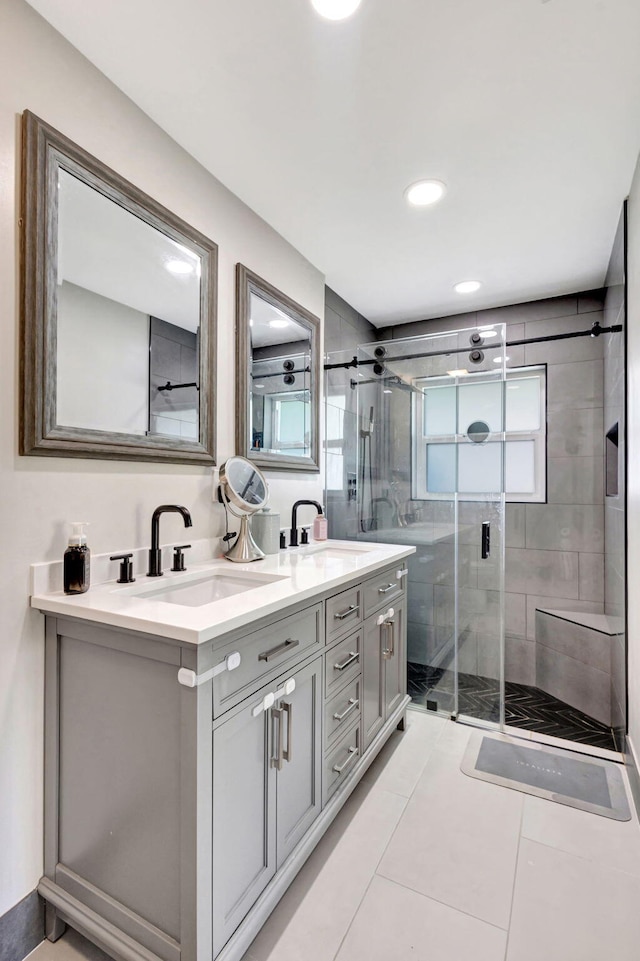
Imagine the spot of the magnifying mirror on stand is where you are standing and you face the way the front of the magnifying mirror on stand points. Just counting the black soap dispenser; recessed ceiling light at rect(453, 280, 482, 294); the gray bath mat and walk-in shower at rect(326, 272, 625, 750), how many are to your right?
1

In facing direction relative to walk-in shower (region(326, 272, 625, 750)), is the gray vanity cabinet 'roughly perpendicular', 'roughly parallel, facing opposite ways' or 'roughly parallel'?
roughly perpendicular

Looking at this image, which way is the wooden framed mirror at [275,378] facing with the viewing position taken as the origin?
facing the viewer and to the right of the viewer

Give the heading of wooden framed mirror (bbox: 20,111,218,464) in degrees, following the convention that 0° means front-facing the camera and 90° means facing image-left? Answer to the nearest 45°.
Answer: approximately 315°

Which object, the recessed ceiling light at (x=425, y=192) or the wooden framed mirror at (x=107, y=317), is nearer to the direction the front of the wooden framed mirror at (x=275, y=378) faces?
the recessed ceiling light

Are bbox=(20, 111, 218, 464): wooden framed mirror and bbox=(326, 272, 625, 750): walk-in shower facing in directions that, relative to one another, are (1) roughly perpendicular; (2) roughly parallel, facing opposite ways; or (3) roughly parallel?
roughly perpendicular

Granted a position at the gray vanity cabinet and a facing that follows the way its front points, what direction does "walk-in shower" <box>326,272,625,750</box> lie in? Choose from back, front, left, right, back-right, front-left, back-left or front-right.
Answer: left
